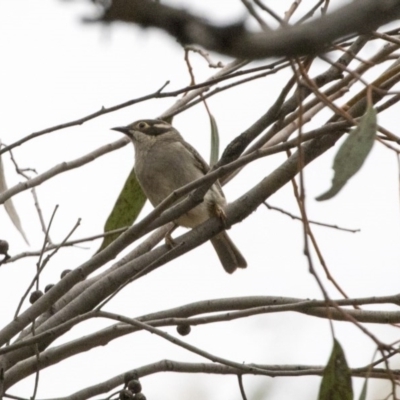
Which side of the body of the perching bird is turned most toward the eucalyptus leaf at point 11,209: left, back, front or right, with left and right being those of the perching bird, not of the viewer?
front

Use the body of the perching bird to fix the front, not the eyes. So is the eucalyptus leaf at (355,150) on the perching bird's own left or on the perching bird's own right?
on the perching bird's own left

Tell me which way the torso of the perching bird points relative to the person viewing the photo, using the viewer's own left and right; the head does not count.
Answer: facing the viewer and to the left of the viewer

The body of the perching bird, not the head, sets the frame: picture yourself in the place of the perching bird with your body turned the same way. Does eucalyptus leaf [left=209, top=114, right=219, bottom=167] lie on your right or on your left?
on your left
